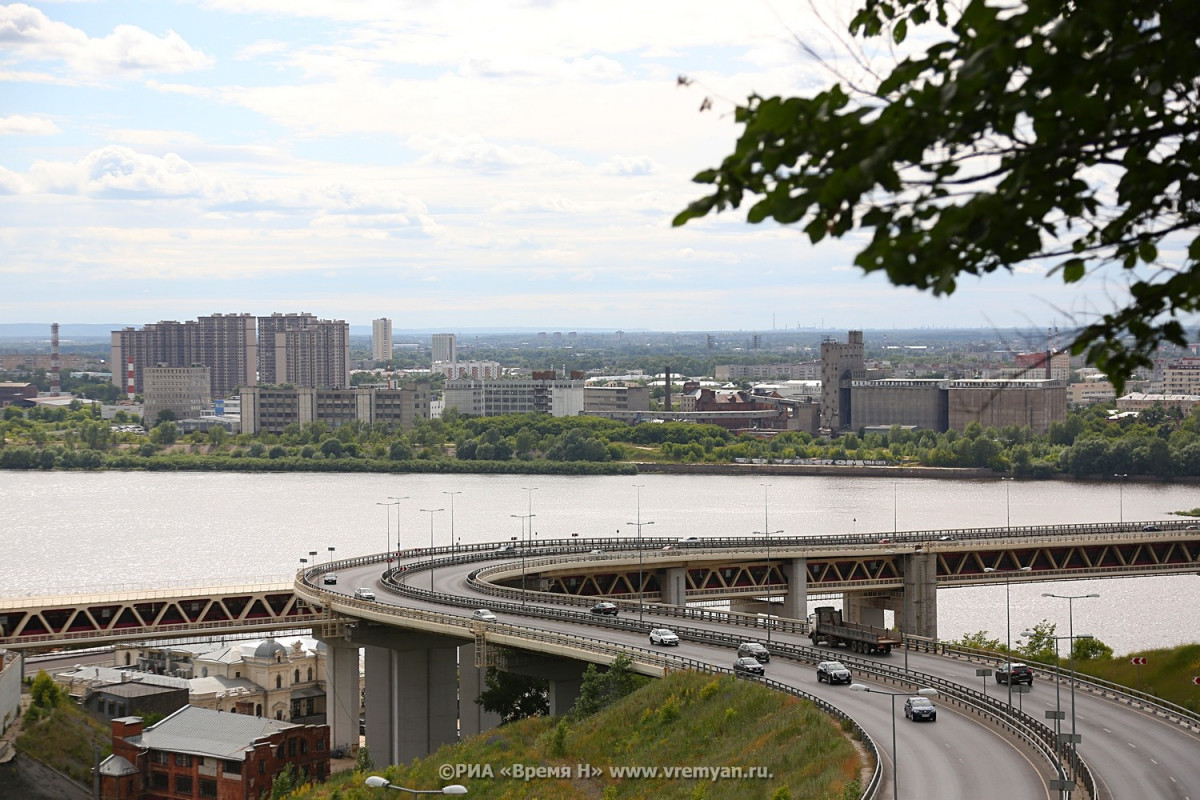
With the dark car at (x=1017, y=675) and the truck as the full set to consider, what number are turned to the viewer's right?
0

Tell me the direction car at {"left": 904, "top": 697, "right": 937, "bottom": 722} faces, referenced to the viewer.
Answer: facing the viewer and to the right of the viewer

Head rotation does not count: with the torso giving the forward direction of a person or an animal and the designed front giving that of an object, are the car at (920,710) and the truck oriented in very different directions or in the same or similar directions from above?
very different directions

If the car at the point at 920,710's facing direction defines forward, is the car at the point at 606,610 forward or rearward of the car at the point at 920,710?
rearward

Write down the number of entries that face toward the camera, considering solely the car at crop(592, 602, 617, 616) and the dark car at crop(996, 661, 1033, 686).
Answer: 0

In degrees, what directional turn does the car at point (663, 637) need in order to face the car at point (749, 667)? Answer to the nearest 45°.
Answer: approximately 45° to its right

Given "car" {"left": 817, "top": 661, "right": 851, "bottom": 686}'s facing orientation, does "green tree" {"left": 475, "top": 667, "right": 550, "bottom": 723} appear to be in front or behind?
behind

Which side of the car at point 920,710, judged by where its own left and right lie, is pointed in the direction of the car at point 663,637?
back

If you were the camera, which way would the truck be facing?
facing away from the viewer and to the left of the viewer
